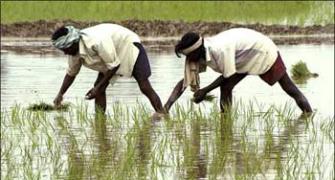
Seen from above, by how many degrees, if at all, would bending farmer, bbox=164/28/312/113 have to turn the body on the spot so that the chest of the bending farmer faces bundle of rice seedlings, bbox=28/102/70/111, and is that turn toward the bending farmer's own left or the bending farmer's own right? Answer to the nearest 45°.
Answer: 0° — they already face it

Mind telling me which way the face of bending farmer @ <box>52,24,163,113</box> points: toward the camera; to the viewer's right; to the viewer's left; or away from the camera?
to the viewer's left

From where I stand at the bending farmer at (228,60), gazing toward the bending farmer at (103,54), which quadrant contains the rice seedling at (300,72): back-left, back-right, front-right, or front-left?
back-right

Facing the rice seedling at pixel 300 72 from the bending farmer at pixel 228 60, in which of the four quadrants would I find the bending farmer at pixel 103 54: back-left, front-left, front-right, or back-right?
back-left

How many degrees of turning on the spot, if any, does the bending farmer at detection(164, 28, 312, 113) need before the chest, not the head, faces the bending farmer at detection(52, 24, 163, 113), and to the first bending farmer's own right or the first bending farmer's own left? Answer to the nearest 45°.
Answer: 0° — they already face them

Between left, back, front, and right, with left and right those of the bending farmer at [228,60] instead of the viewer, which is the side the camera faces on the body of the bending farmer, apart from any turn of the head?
left

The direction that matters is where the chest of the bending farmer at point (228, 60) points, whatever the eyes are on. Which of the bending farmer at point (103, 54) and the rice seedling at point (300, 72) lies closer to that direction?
the bending farmer

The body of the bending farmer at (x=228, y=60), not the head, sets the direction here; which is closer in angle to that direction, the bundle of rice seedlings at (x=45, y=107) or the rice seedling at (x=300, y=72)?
the bundle of rice seedlings

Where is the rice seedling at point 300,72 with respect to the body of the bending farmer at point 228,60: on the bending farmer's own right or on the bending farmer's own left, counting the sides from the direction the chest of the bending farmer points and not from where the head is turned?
on the bending farmer's own right
